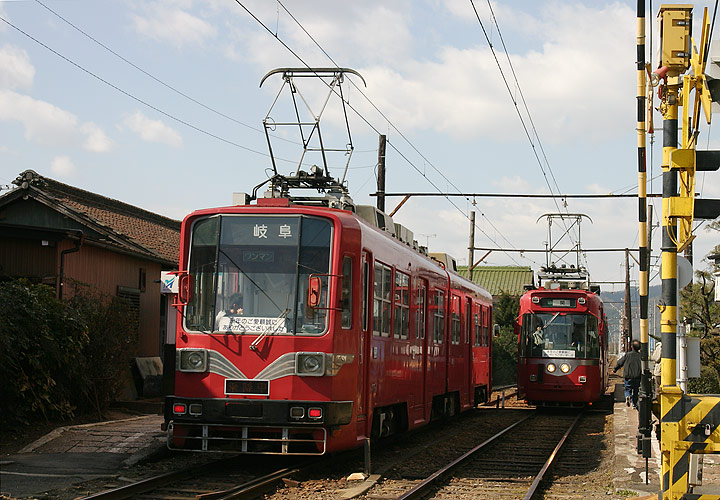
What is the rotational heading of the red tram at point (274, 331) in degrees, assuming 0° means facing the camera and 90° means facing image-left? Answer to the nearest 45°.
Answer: approximately 45°

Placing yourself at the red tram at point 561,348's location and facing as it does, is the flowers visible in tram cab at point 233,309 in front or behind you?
in front

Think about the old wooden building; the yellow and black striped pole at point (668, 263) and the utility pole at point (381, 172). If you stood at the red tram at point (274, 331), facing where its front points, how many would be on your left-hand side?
1

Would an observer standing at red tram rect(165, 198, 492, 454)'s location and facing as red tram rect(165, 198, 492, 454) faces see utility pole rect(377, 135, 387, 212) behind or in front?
behind

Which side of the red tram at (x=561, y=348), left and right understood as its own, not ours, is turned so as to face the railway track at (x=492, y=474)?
front

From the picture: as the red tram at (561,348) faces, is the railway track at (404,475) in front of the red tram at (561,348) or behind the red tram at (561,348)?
in front

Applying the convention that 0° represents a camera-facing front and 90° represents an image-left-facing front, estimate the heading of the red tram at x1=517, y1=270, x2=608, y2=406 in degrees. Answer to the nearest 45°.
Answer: approximately 0°

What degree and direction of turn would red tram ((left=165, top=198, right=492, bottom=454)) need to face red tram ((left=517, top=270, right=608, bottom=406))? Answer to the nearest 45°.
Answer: approximately 180°
